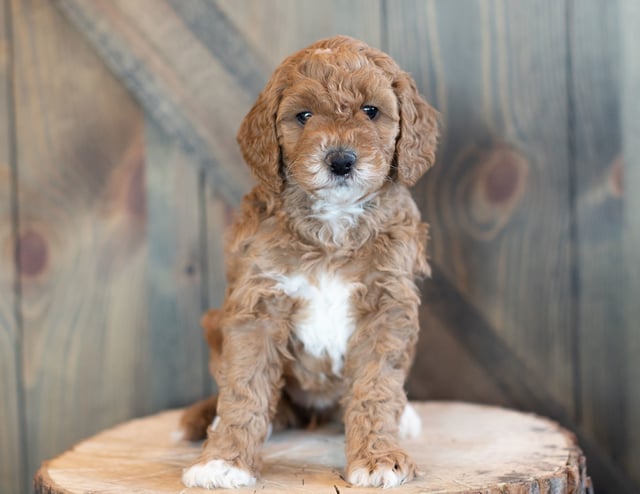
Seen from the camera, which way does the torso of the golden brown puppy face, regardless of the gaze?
toward the camera
